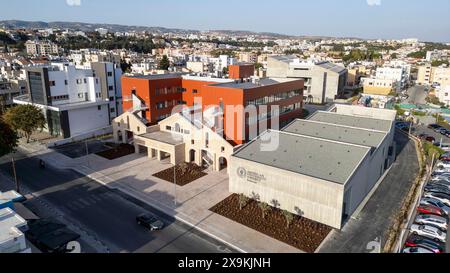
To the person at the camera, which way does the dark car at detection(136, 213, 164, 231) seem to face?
facing the viewer and to the right of the viewer

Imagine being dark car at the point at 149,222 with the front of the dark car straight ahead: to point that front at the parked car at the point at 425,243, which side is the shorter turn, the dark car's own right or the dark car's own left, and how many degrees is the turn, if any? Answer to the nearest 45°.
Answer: approximately 45° to the dark car's own left

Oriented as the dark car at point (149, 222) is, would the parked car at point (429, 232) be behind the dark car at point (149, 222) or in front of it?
in front

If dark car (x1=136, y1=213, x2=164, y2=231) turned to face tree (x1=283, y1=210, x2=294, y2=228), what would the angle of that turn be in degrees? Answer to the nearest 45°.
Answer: approximately 45° to its left

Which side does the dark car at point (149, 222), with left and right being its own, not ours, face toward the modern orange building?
left

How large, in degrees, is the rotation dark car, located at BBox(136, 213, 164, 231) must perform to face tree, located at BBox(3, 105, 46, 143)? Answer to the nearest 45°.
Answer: approximately 180°
